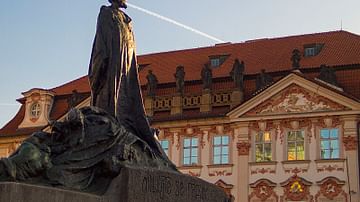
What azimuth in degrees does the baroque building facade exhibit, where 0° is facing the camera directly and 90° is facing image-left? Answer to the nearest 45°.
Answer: approximately 0°

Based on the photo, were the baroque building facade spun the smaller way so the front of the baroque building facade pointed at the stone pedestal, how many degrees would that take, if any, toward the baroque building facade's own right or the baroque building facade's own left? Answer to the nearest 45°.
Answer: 0° — it already faces it
